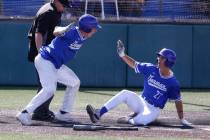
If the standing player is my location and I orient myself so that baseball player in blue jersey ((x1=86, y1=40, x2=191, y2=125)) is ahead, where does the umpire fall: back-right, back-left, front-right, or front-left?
back-left

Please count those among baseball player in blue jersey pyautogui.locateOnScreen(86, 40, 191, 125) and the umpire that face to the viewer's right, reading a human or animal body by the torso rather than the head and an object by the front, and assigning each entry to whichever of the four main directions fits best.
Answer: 1

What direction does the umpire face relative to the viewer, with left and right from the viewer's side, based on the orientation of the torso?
facing to the right of the viewer

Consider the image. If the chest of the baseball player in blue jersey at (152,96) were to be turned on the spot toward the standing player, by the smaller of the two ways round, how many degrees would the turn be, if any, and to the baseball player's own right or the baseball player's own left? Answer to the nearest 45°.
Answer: approximately 45° to the baseball player's own right

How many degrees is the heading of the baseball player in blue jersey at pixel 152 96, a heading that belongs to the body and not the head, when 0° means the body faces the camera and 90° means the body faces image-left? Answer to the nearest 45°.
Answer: approximately 45°

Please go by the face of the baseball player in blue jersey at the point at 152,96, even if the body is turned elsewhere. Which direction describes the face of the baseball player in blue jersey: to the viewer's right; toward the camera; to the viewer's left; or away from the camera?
to the viewer's left
